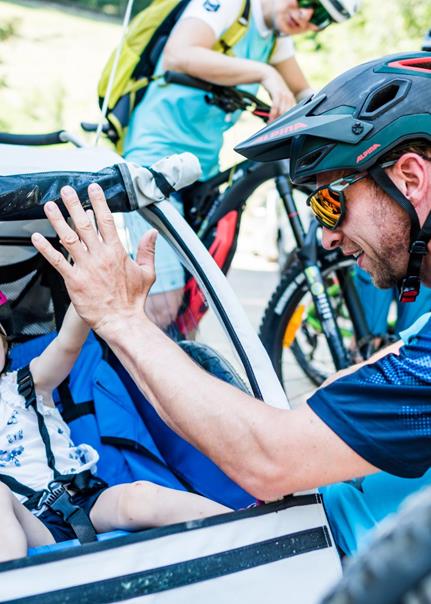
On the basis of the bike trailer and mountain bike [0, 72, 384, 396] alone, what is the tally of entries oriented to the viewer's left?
0

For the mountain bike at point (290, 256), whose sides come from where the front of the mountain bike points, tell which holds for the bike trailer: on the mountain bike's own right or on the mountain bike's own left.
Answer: on the mountain bike's own right

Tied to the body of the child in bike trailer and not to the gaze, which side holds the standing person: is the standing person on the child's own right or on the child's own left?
on the child's own left

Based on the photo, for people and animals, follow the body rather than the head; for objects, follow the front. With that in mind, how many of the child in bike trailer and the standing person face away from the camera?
0

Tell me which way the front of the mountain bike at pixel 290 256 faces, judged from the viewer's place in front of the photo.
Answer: facing the viewer and to the right of the viewer

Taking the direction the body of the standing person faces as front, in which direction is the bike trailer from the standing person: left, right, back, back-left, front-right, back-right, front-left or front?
front-right

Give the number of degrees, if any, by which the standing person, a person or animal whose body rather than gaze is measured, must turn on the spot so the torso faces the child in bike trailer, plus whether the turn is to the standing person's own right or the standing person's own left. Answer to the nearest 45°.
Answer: approximately 45° to the standing person's own right

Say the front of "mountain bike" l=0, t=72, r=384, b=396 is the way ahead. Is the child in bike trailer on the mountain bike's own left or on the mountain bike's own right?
on the mountain bike's own right
